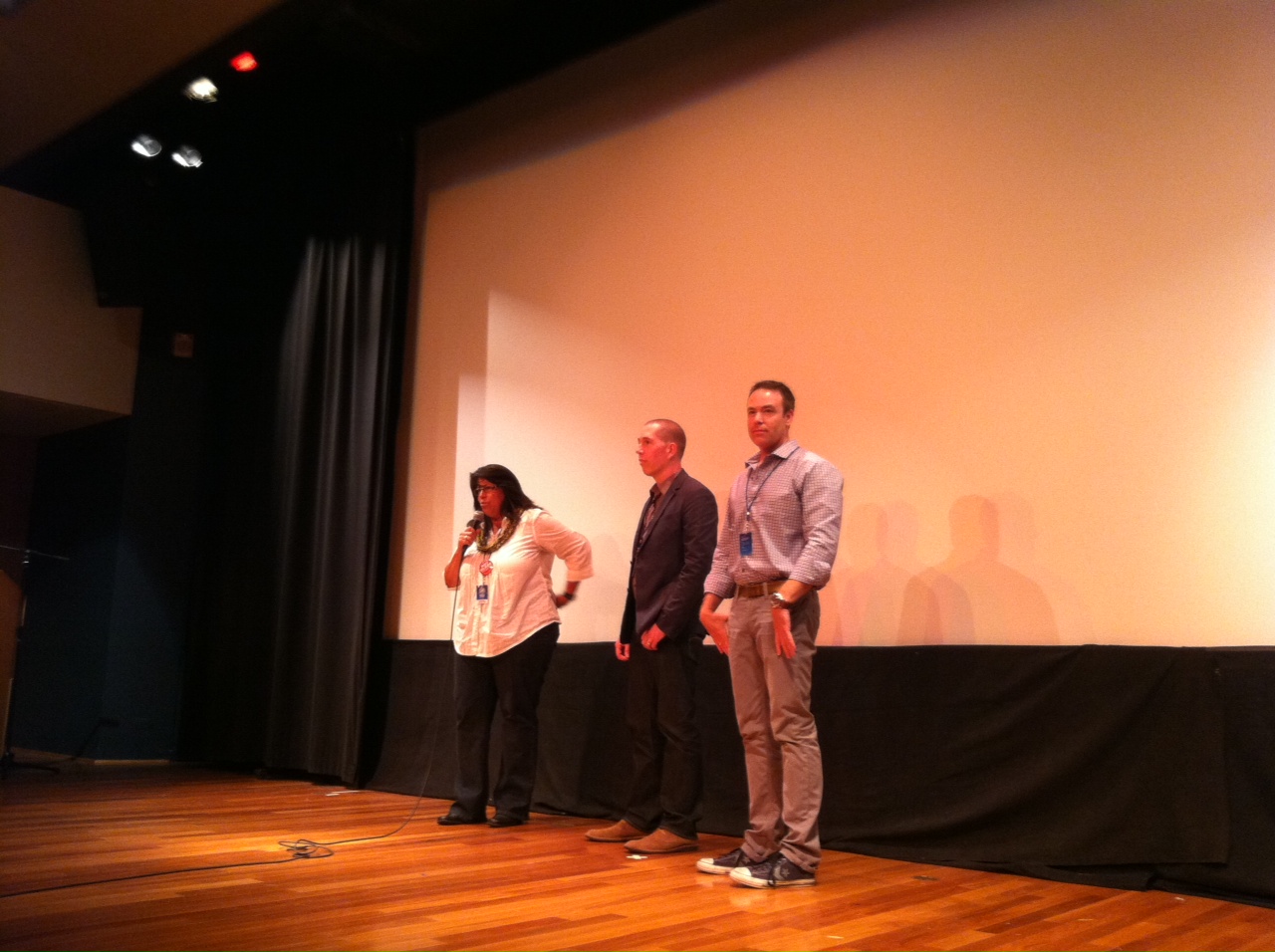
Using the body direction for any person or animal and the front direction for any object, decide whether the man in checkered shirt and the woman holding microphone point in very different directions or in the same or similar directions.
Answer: same or similar directions

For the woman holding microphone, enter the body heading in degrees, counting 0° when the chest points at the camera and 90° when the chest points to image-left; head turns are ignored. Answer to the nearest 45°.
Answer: approximately 45°

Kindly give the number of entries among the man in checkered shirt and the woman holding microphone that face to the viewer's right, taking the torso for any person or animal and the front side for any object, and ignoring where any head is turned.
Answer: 0

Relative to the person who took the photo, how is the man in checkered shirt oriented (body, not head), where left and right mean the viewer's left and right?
facing the viewer and to the left of the viewer

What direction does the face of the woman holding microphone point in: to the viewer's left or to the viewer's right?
to the viewer's left

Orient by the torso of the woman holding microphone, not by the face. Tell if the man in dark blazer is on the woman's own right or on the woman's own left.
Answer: on the woman's own left

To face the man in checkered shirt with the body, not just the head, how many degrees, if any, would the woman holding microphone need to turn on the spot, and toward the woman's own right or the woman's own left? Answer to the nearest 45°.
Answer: approximately 90° to the woman's own left

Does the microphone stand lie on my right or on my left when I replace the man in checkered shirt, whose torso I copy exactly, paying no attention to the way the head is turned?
on my right

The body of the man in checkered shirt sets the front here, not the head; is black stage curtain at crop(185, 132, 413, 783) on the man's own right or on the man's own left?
on the man's own right

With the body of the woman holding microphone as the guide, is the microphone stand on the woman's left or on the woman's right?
on the woman's right

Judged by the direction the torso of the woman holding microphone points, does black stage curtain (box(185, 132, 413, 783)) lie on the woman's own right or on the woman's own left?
on the woman's own right

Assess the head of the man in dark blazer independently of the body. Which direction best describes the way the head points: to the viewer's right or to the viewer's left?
to the viewer's left
